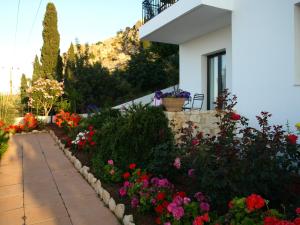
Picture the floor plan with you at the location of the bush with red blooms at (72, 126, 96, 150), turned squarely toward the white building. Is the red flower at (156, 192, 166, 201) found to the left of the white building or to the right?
right

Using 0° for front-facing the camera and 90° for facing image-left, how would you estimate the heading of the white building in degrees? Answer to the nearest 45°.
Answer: approximately 45°

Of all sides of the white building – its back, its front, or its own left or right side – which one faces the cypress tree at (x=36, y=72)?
right

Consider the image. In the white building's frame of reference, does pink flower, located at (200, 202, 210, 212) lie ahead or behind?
ahead

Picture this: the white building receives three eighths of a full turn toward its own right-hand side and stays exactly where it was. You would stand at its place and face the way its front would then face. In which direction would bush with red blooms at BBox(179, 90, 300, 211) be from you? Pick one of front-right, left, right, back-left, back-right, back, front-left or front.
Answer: back

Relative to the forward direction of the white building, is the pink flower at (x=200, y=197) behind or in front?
in front

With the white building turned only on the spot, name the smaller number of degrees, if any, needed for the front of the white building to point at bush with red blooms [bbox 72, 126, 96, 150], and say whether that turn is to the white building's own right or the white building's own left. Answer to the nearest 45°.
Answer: approximately 45° to the white building's own right

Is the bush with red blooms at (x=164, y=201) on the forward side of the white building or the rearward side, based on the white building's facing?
on the forward side

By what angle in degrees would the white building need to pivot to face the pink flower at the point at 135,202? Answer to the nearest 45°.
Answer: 0° — it already faces it
